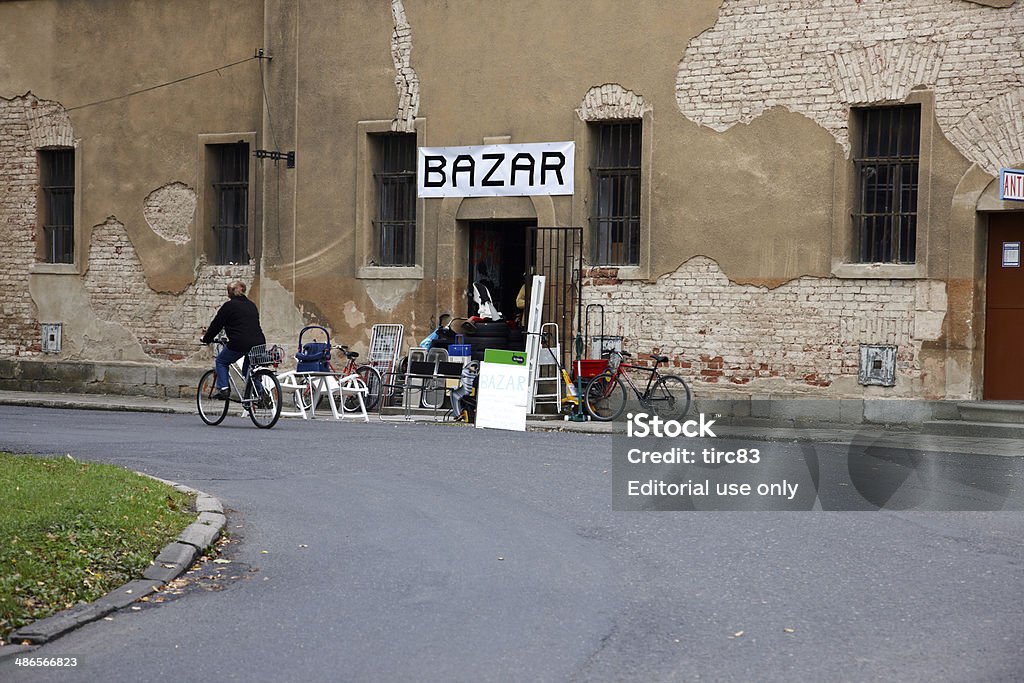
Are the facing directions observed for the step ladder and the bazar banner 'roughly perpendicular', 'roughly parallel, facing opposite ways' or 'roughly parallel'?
roughly parallel

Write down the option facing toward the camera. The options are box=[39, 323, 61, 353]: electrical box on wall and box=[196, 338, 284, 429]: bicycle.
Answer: the electrical box on wall

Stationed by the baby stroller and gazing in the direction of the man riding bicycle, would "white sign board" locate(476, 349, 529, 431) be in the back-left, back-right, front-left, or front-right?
back-left

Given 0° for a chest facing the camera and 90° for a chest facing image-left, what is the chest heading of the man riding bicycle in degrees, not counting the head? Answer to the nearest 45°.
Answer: approximately 135°

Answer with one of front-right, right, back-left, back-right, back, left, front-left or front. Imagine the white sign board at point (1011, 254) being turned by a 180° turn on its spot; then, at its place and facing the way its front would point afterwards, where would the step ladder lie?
left

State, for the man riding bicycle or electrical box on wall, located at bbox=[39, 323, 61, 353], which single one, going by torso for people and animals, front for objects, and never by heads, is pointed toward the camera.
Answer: the electrical box on wall

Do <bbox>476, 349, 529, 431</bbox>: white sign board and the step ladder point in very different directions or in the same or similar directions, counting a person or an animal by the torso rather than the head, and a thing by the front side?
same or similar directions

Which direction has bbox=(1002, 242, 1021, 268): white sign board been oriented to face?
toward the camera

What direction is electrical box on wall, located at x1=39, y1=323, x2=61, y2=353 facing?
toward the camera

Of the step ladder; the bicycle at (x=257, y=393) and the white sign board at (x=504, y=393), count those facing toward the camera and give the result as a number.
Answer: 2
